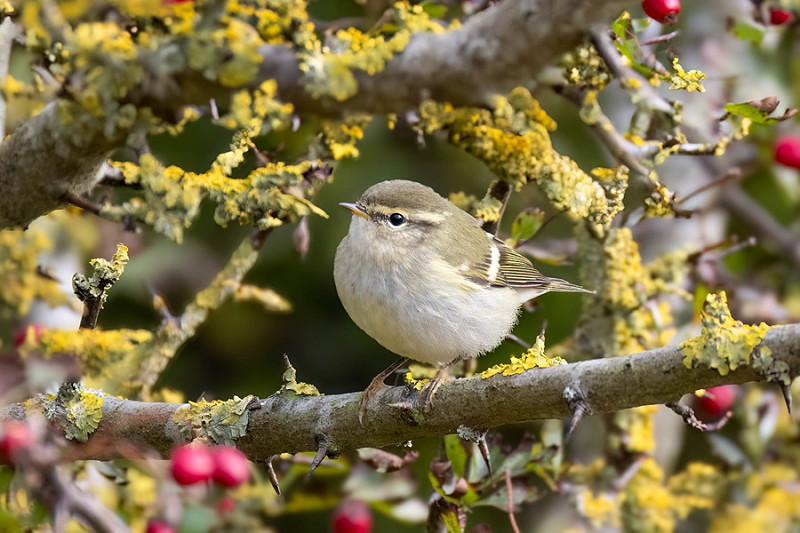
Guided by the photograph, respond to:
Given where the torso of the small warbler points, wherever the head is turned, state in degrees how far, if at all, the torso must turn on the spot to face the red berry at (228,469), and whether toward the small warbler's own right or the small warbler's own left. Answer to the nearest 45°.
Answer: approximately 45° to the small warbler's own left

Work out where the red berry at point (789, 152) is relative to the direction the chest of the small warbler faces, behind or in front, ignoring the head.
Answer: behind

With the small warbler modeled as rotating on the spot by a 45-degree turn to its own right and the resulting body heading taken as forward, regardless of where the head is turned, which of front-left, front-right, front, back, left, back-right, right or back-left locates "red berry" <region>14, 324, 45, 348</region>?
front

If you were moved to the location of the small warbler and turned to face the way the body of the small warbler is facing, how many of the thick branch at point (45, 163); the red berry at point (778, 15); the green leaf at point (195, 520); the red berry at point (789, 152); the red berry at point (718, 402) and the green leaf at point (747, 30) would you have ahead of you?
2

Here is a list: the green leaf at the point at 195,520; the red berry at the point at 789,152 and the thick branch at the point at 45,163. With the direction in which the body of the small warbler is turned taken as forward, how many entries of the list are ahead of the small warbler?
2

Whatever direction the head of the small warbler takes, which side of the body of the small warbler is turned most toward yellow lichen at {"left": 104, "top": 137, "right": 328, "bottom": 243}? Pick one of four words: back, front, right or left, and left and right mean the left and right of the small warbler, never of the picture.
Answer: front

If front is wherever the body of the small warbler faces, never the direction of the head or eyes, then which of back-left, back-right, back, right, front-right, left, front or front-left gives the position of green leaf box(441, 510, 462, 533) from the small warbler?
front-left

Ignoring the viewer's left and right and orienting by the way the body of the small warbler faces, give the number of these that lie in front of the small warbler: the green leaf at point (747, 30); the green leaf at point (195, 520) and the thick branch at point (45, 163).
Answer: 2

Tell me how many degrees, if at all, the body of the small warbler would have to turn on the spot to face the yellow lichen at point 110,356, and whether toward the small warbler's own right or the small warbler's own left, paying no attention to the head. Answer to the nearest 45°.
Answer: approximately 45° to the small warbler's own right

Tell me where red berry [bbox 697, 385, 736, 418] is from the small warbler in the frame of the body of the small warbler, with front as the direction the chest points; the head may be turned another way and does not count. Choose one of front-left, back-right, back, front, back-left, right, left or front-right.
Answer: back-left
